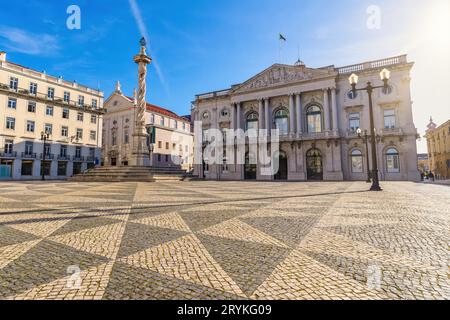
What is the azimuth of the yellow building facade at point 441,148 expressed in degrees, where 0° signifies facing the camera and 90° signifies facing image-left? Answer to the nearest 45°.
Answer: approximately 45°

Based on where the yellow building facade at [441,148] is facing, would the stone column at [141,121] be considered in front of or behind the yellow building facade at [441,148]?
in front

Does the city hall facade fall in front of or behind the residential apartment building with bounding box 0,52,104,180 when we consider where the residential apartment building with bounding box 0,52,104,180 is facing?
in front

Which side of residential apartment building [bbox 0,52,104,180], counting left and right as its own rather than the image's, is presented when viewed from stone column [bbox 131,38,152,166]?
front

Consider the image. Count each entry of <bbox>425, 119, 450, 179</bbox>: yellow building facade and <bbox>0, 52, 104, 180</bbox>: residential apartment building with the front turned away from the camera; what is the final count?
0

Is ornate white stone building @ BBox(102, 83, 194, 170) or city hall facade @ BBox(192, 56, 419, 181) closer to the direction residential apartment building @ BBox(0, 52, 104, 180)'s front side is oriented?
the city hall facade

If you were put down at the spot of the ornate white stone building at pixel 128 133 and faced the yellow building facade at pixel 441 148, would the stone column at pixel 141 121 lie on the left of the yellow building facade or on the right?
right

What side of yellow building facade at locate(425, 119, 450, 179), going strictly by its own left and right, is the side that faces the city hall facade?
front

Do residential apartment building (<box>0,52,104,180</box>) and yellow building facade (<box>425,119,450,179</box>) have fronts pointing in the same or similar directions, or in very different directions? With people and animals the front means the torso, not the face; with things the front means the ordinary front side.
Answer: very different directions
